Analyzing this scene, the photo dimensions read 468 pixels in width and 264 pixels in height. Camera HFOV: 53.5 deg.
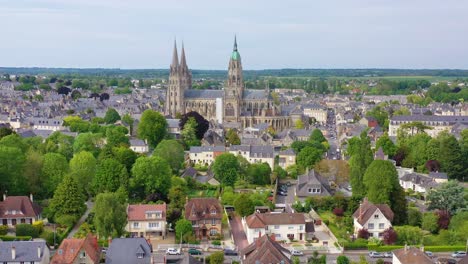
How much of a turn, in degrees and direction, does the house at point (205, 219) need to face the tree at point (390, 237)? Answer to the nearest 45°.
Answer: approximately 90° to its left

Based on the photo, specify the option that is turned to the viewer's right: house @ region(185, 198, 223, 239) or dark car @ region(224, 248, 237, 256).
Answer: the dark car

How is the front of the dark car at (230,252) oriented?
to the viewer's right

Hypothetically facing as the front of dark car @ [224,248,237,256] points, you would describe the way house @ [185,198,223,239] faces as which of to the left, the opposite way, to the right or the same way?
to the right

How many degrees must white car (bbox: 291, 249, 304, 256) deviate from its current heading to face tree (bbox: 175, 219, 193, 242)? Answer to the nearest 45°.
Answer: approximately 180°

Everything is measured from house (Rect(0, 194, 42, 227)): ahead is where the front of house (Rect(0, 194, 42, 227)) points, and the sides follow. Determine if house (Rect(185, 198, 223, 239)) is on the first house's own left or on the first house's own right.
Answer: on the first house's own left

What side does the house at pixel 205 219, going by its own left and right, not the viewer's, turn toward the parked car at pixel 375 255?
left

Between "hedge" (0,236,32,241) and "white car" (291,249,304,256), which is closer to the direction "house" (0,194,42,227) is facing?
the hedge

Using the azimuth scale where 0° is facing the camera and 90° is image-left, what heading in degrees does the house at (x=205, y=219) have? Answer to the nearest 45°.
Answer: approximately 0°

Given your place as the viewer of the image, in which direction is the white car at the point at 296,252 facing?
facing to the right of the viewer

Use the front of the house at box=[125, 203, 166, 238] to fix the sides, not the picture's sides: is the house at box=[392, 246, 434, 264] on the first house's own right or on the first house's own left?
on the first house's own left

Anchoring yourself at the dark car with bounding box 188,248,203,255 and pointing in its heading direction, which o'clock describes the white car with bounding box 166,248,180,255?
The white car is roughly at 6 o'clock from the dark car.
